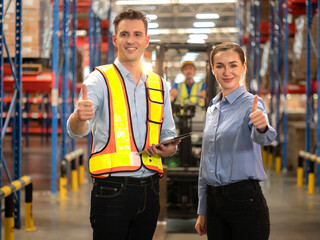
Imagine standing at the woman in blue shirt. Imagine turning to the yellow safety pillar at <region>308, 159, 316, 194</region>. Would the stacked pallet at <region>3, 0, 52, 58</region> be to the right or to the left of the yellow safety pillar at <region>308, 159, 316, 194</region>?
left

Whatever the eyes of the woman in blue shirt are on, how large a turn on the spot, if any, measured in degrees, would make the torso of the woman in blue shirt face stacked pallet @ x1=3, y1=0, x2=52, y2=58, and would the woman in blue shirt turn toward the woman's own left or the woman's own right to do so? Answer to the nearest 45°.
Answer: approximately 90° to the woman's own right

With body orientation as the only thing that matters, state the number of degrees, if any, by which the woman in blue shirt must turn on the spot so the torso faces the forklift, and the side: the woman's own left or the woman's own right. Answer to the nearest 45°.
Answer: approximately 135° to the woman's own right

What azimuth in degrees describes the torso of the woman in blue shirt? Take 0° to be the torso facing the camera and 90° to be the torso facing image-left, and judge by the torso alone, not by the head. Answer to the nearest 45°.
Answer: approximately 45°

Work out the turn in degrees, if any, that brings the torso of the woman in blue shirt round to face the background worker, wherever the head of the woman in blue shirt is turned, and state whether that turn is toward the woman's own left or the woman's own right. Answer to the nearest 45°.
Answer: approximately 135° to the woman's own right

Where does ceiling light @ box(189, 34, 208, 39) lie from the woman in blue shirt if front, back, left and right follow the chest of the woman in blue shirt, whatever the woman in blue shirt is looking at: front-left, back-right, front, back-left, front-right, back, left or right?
back-right

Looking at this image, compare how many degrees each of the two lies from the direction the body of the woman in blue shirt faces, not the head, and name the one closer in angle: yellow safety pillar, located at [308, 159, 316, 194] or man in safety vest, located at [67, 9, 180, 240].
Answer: the man in safety vest

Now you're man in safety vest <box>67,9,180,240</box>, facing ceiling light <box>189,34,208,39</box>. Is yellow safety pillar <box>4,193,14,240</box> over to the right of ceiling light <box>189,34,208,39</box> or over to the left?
left

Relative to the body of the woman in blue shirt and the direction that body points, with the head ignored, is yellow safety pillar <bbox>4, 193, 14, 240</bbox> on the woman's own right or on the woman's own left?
on the woman's own right

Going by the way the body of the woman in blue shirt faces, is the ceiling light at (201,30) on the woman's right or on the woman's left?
on the woman's right

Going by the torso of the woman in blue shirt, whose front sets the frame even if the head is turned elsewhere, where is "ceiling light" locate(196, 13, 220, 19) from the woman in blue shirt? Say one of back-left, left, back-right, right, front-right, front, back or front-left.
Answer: back-right
